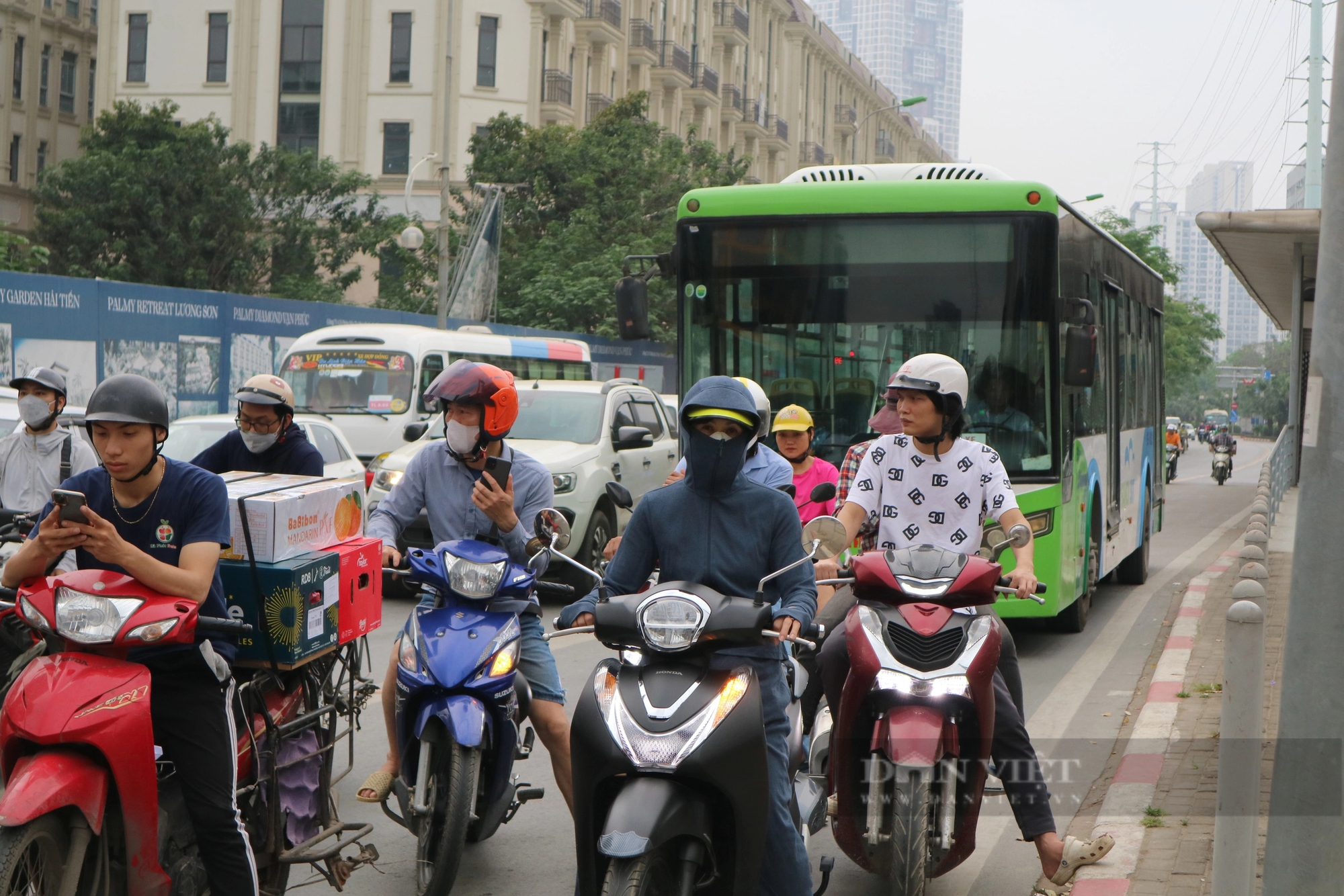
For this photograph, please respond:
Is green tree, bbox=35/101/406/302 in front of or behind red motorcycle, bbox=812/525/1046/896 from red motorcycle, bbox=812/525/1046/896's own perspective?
behind

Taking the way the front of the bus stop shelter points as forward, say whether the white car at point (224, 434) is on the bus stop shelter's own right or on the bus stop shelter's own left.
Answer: on the bus stop shelter's own left

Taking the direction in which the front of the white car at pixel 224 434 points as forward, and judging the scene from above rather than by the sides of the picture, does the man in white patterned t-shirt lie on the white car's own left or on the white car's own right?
on the white car's own left

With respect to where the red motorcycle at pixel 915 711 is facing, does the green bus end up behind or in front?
behind

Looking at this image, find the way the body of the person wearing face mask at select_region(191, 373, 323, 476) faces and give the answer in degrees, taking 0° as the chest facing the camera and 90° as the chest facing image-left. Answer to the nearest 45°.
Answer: approximately 45°

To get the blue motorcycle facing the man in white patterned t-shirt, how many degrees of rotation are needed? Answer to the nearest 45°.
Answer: approximately 90° to its left

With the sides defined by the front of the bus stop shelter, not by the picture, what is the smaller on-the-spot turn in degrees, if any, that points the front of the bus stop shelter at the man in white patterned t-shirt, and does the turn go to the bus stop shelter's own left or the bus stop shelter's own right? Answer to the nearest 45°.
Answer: approximately 90° to the bus stop shelter's own left

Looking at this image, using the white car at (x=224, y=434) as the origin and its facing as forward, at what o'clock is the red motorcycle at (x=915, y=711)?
The red motorcycle is roughly at 10 o'clock from the white car.
